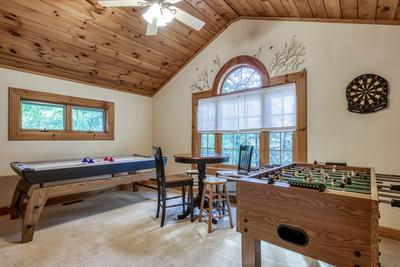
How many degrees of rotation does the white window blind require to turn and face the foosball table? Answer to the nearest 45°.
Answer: approximately 45° to its left

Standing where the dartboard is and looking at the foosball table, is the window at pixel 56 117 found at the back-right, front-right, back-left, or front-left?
front-right

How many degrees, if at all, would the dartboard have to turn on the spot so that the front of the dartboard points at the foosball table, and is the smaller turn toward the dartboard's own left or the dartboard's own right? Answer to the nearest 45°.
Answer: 0° — it already faces it

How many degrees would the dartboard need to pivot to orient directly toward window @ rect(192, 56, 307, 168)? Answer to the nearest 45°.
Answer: approximately 90° to its right

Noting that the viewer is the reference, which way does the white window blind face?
facing the viewer and to the left of the viewer

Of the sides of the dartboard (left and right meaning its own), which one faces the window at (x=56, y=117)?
right

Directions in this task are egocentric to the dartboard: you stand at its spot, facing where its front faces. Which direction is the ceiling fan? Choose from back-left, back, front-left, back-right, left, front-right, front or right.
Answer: front-right

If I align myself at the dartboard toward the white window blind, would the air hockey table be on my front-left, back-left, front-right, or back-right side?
front-left

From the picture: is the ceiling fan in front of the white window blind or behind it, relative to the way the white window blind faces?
in front

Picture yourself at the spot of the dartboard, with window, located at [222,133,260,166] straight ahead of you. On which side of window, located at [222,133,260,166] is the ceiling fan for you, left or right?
left

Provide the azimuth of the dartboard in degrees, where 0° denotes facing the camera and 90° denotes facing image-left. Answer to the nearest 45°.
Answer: approximately 0°

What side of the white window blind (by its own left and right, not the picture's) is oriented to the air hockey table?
front

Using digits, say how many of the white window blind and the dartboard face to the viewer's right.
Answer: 0
